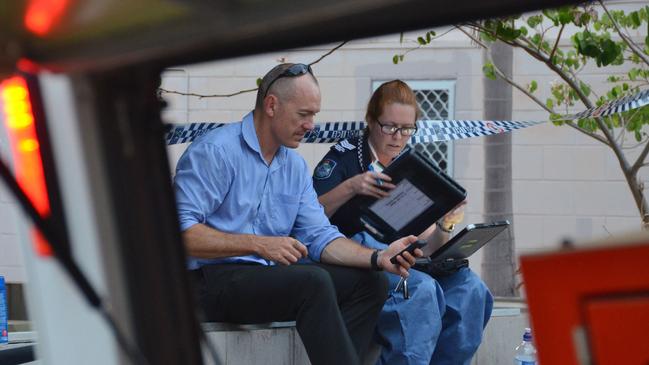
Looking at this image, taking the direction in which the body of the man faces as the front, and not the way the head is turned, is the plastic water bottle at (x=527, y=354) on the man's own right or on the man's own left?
on the man's own left

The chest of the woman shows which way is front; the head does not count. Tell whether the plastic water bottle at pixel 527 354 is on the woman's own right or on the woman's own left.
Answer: on the woman's own left

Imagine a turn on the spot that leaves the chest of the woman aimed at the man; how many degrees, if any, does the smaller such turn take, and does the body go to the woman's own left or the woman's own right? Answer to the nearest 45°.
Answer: approximately 90° to the woman's own right

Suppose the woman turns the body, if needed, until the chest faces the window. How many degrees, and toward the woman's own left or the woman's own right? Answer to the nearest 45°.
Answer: approximately 135° to the woman's own left

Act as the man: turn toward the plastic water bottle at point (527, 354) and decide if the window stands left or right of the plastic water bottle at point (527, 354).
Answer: left

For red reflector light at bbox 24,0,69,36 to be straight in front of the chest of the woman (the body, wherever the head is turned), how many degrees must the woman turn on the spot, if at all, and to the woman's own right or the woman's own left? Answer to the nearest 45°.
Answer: approximately 45° to the woman's own right
